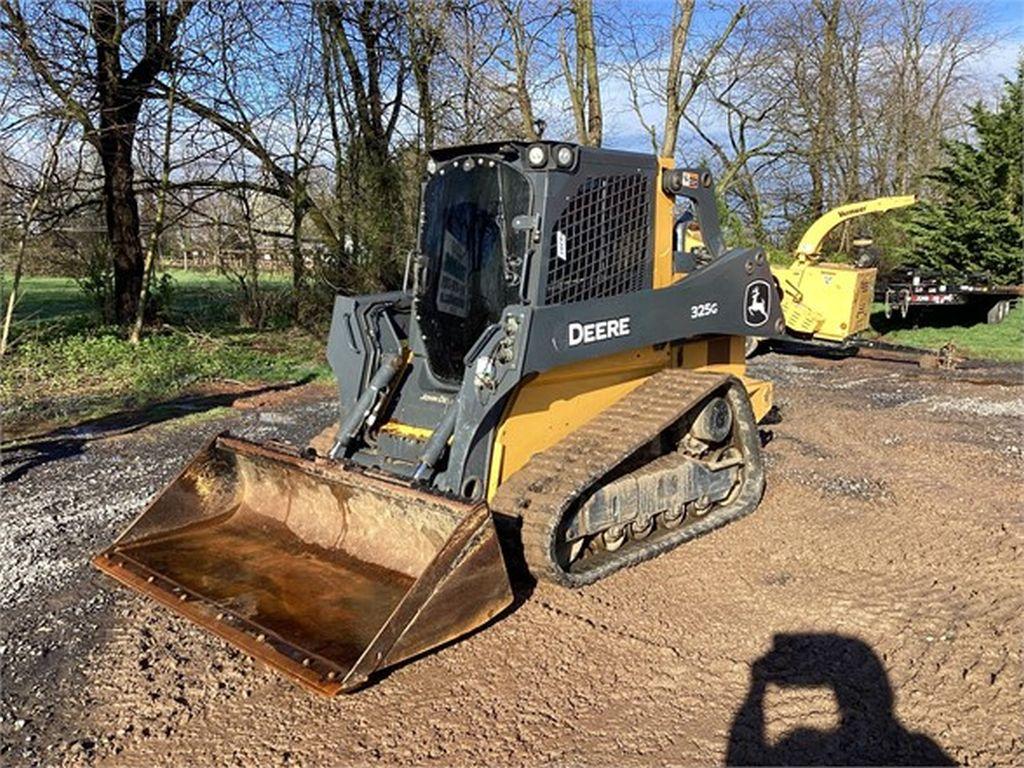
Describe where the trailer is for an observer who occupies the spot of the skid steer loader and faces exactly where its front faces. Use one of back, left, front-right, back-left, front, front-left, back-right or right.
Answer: back

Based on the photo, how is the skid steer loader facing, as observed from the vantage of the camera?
facing the viewer and to the left of the viewer

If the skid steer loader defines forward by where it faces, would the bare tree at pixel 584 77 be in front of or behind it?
behind

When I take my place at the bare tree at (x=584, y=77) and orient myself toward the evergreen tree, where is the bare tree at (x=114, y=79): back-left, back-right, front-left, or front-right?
back-right

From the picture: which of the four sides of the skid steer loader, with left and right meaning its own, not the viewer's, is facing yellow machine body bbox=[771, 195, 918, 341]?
back

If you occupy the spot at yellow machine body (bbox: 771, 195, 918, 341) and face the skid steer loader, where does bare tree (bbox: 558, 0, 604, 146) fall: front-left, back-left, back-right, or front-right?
back-right

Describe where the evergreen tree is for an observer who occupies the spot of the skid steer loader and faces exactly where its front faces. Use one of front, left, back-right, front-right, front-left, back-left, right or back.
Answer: back
